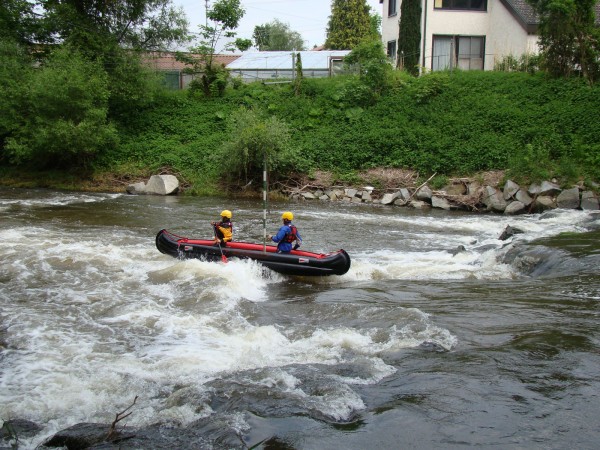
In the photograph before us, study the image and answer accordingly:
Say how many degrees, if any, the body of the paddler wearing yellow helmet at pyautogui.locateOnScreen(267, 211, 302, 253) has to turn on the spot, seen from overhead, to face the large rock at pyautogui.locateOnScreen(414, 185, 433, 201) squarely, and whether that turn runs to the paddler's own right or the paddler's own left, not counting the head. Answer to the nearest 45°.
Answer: approximately 90° to the paddler's own right

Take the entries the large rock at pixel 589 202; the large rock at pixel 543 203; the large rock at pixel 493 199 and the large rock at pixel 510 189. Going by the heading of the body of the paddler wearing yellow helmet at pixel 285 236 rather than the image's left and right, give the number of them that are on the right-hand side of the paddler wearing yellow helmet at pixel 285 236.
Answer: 4

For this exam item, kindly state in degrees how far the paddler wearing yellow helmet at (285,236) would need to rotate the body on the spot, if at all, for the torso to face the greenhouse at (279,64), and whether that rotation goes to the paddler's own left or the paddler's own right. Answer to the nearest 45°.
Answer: approximately 45° to the paddler's own right

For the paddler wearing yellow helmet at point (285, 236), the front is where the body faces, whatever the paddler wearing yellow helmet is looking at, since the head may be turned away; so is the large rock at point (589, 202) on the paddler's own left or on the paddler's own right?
on the paddler's own right

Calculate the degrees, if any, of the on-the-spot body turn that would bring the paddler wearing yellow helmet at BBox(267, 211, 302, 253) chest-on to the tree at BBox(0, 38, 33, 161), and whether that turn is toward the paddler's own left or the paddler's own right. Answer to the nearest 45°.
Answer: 0° — they already face it

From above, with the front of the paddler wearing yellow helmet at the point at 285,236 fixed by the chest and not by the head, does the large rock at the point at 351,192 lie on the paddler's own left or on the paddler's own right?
on the paddler's own right

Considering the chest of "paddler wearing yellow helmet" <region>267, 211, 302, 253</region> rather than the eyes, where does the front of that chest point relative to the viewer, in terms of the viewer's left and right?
facing away from the viewer and to the left of the viewer

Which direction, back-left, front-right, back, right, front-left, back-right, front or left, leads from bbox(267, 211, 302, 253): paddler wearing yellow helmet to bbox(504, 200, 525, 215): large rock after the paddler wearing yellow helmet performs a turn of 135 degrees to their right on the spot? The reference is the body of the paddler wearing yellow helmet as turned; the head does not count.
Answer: front-left
